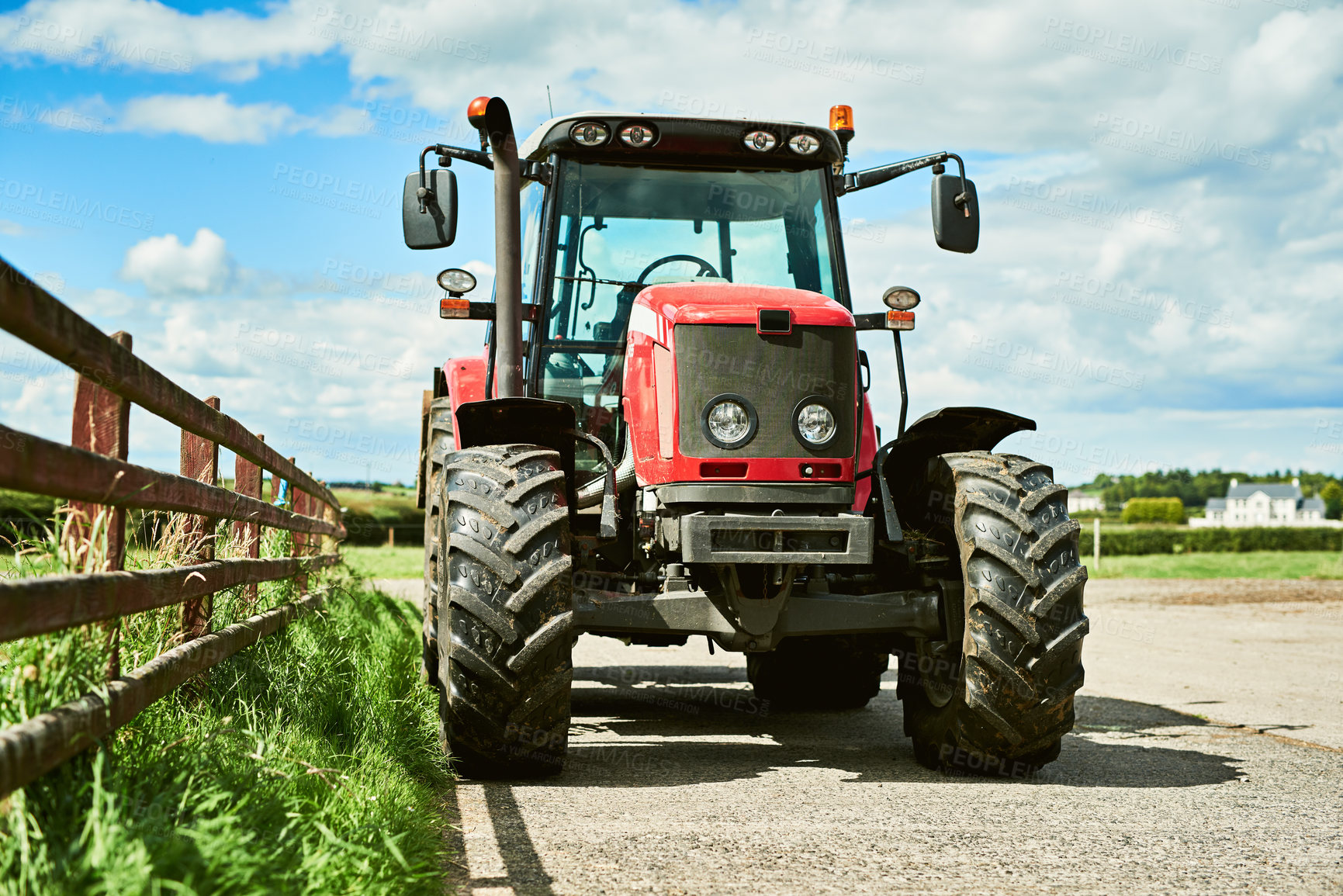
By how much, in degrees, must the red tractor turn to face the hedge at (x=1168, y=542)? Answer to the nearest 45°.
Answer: approximately 180°

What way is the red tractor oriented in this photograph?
toward the camera

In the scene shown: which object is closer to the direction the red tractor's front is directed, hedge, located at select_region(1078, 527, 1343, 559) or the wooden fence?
the wooden fence
